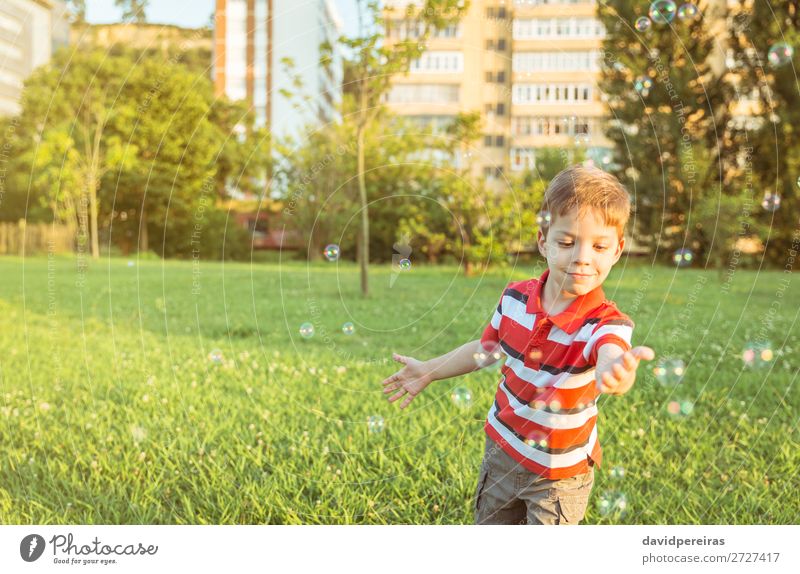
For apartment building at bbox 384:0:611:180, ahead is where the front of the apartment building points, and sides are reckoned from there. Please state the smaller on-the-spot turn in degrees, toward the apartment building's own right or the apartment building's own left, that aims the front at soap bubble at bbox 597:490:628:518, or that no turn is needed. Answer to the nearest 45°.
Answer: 0° — it already faces it

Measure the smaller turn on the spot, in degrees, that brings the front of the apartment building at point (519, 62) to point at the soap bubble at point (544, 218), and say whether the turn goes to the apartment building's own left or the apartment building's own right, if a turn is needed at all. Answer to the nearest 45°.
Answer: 0° — it already faces it

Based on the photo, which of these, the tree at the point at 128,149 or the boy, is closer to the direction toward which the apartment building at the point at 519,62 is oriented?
the boy

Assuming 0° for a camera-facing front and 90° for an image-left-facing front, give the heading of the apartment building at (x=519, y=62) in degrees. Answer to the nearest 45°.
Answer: approximately 0°

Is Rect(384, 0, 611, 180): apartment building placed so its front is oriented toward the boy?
yes
